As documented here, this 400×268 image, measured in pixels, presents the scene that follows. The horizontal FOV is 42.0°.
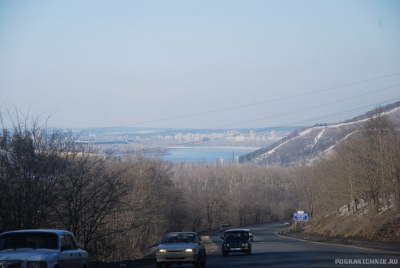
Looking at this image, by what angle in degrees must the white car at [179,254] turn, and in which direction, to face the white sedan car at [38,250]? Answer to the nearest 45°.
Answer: approximately 45° to its right

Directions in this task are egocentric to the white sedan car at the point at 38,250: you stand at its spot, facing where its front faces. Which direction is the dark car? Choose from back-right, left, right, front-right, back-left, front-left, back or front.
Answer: back

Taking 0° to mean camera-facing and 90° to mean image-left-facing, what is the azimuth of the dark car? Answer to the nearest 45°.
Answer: approximately 0°

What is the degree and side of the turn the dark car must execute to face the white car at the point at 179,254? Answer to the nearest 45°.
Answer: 0° — it already faces it

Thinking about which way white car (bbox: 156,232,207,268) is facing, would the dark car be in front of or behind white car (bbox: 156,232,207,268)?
behind

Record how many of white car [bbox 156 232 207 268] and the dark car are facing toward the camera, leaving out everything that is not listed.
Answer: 2

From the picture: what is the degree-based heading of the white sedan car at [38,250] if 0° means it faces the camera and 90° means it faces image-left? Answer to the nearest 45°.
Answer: approximately 45°
